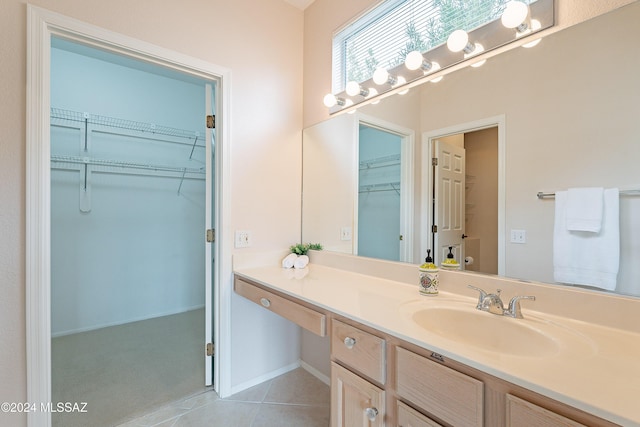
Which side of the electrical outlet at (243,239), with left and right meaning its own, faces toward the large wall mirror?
front

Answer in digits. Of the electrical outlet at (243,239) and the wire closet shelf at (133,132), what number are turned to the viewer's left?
0

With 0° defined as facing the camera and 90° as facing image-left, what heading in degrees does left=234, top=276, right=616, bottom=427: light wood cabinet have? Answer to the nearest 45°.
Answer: approximately 45°

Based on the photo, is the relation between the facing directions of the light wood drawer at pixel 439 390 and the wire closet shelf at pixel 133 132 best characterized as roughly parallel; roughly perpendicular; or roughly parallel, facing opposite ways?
roughly perpendicular

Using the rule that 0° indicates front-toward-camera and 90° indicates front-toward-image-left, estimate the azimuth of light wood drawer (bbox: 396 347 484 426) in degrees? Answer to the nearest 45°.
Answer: approximately 45°
